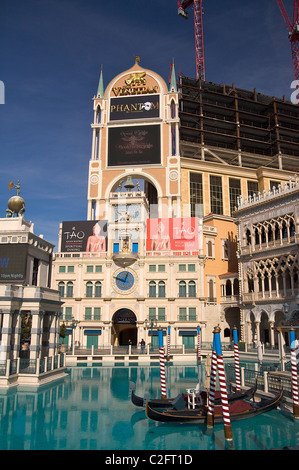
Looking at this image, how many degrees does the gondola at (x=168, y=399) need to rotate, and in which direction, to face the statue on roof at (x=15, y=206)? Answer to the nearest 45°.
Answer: approximately 45° to its right

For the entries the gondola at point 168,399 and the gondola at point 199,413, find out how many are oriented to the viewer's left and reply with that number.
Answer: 2

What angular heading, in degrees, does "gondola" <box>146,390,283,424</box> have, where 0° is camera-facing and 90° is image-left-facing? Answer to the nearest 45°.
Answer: approximately 90°

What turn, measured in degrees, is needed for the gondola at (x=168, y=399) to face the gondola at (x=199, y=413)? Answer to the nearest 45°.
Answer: approximately 135° to its left

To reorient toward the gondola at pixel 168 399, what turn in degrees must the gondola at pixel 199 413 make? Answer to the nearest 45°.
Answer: approximately 45° to its right

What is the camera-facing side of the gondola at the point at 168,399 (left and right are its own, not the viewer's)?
left

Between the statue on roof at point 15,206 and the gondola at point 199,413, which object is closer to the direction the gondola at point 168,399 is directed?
the statue on roof
